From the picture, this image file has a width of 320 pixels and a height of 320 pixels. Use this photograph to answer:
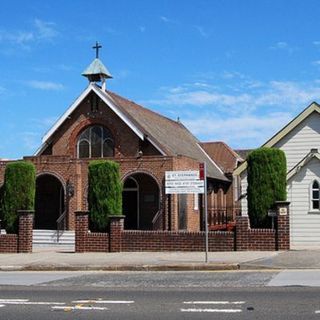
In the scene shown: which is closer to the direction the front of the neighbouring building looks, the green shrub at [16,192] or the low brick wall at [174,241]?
the low brick wall

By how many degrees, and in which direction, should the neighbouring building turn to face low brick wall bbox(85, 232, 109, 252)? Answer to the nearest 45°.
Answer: approximately 45° to its right

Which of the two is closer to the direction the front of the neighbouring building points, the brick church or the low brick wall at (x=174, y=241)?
the low brick wall

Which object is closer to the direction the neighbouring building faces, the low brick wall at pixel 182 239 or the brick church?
the low brick wall

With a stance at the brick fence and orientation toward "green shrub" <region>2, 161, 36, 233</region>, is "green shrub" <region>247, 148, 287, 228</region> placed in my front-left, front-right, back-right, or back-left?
back-right

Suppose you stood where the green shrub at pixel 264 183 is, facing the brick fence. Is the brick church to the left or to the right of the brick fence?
right

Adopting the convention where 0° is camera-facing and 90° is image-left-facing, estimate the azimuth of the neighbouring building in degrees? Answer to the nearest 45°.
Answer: approximately 0°

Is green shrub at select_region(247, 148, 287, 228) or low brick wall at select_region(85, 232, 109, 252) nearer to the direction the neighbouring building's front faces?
the green shrub

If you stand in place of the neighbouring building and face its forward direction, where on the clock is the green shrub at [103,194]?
The green shrub is roughly at 2 o'clock from the neighbouring building.

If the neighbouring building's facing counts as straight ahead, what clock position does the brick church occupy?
The brick church is roughly at 4 o'clock from the neighbouring building.
